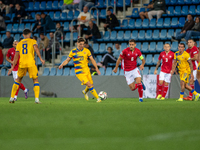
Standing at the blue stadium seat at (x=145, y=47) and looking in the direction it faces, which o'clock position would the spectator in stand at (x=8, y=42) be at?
The spectator in stand is roughly at 3 o'clock from the blue stadium seat.

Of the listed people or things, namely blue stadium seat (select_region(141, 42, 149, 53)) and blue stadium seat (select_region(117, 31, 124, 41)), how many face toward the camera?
2

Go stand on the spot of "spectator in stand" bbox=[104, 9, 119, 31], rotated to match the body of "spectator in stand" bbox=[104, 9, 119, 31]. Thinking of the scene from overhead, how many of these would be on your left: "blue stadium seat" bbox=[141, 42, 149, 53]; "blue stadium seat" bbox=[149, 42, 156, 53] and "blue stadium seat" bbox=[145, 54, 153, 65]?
3

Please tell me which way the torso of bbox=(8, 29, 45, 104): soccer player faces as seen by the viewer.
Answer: away from the camera

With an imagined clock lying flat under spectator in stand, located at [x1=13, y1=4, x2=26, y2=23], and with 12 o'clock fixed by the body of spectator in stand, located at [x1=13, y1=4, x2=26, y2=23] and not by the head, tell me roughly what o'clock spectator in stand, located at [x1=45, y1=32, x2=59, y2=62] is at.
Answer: spectator in stand, located at [x1=45, y1=32, x2=59, y2=62] is roughly at 10 o'clock from spectator in stand, located at [x1=13, y1=4, x2=26, y2=23].

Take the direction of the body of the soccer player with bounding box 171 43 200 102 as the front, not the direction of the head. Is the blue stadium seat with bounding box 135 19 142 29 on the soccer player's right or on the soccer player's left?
on the soccer player's right

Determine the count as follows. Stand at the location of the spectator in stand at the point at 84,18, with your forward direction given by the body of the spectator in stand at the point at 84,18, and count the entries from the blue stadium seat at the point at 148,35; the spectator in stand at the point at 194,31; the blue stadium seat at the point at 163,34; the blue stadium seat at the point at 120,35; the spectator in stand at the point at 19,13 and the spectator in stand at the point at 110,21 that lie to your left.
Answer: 5

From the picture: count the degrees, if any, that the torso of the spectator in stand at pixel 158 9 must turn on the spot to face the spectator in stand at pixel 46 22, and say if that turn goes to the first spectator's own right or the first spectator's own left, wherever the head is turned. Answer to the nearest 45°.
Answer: approximately 45° to the first spectator's own right

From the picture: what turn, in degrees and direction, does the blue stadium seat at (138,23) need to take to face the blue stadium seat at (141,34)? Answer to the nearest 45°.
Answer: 0° — it already faces it

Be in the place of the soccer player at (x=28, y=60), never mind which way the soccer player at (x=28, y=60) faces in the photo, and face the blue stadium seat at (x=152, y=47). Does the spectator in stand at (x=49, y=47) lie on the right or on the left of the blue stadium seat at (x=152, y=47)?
left
